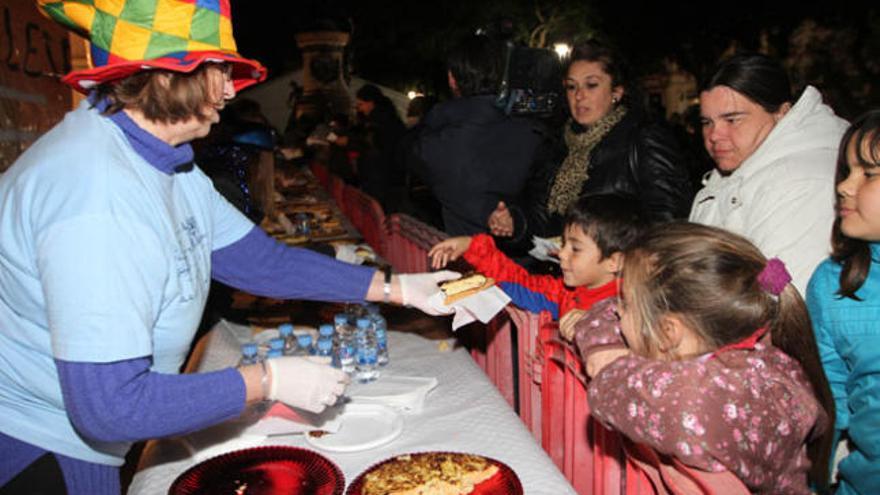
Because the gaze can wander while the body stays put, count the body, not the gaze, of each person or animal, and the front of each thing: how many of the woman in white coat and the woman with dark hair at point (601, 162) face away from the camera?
0

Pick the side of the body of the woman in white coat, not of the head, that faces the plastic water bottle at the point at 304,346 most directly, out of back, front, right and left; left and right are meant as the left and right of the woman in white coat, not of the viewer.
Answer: front

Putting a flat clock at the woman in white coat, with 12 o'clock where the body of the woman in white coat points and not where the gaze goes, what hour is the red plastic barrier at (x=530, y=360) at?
The red plastic barrier is roughly at 12 o'clock from the woman in white coat.

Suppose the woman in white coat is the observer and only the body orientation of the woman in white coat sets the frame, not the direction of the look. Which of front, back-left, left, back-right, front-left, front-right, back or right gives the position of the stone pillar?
right

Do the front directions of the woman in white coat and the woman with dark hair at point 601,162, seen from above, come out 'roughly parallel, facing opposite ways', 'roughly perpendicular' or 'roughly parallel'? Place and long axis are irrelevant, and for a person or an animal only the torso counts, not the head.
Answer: roughly parallel

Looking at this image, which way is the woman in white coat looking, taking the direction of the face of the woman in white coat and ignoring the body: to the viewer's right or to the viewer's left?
to the viewer's left

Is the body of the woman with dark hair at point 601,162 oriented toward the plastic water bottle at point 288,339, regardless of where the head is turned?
yes

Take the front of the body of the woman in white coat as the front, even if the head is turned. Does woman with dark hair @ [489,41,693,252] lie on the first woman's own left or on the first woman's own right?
on the first woman's own right

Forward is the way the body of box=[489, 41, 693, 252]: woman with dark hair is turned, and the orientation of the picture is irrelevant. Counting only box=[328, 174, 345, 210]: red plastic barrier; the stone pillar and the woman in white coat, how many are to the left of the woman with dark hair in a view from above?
1

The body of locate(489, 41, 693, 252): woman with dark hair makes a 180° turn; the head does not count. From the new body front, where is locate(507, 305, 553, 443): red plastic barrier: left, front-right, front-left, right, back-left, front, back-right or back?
back-right

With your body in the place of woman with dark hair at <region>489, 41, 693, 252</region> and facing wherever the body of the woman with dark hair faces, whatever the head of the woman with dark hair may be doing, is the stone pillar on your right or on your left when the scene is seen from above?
on your right

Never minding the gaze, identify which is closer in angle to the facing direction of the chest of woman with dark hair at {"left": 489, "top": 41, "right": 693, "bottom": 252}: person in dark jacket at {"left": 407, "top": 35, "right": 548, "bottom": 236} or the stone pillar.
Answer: the person in dark jacket

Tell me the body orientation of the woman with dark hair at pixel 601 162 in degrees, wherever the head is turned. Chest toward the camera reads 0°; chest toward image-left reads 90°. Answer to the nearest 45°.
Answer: approximately 45°

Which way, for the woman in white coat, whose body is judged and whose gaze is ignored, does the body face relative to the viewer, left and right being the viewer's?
facing the viewer and to the left of the viewer

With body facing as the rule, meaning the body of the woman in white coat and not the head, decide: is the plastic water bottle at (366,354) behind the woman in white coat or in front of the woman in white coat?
in front

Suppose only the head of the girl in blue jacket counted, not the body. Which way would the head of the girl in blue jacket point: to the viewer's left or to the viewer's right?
to the viewer's left

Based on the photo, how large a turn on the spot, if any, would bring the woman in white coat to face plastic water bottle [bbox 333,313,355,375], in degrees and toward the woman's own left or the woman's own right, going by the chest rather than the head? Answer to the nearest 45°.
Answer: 0° — they already face it
